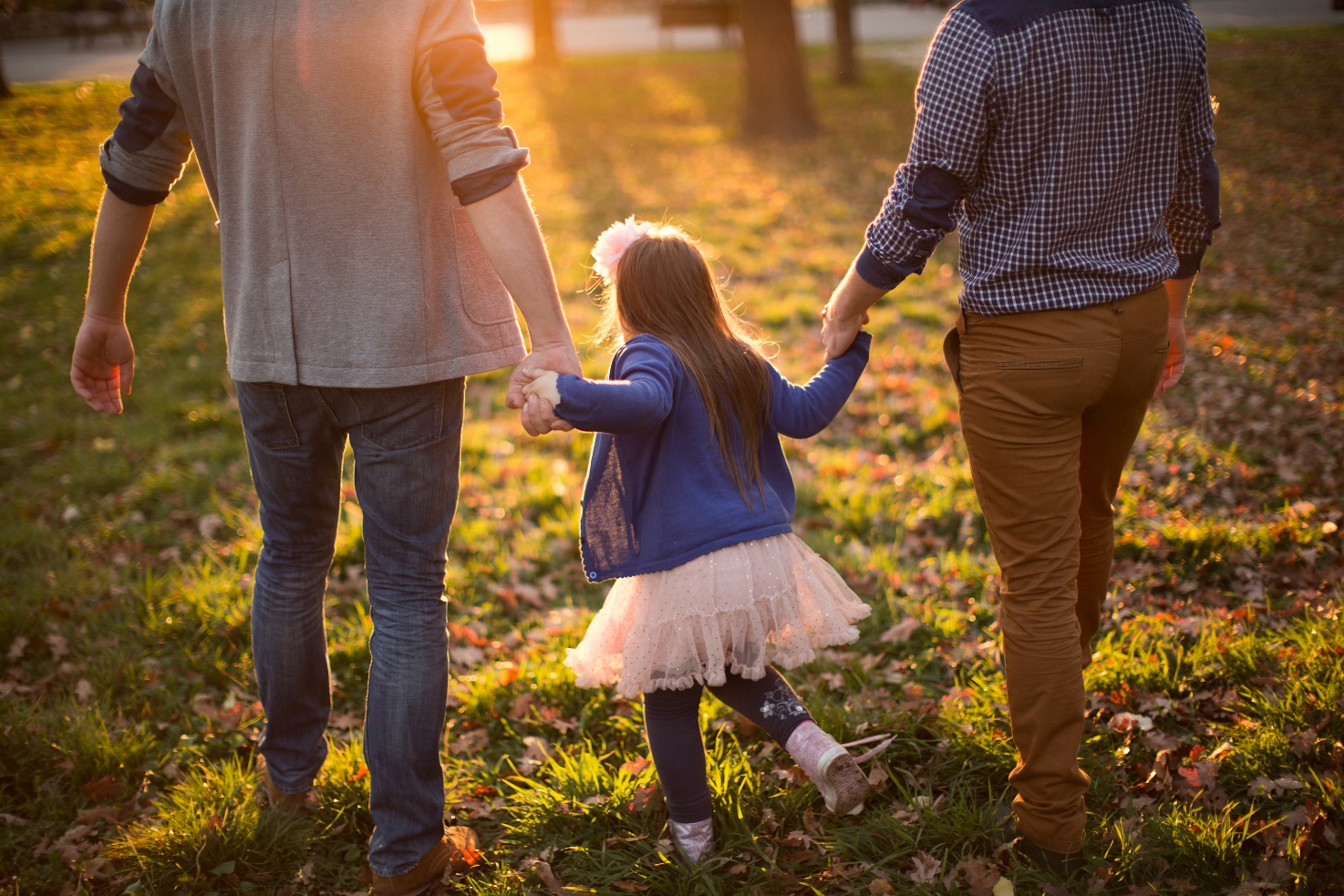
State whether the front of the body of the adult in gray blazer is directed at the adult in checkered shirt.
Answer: no

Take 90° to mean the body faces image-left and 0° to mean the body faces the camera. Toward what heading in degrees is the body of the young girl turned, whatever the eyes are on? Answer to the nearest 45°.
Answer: approximately 135°

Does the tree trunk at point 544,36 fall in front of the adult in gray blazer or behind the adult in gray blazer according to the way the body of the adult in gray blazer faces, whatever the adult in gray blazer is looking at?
in front

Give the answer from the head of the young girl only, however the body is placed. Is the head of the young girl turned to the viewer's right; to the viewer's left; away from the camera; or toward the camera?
away from the camera

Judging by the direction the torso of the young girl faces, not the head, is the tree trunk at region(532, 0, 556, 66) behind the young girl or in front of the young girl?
in front

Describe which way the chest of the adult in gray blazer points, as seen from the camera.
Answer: away from the camera
